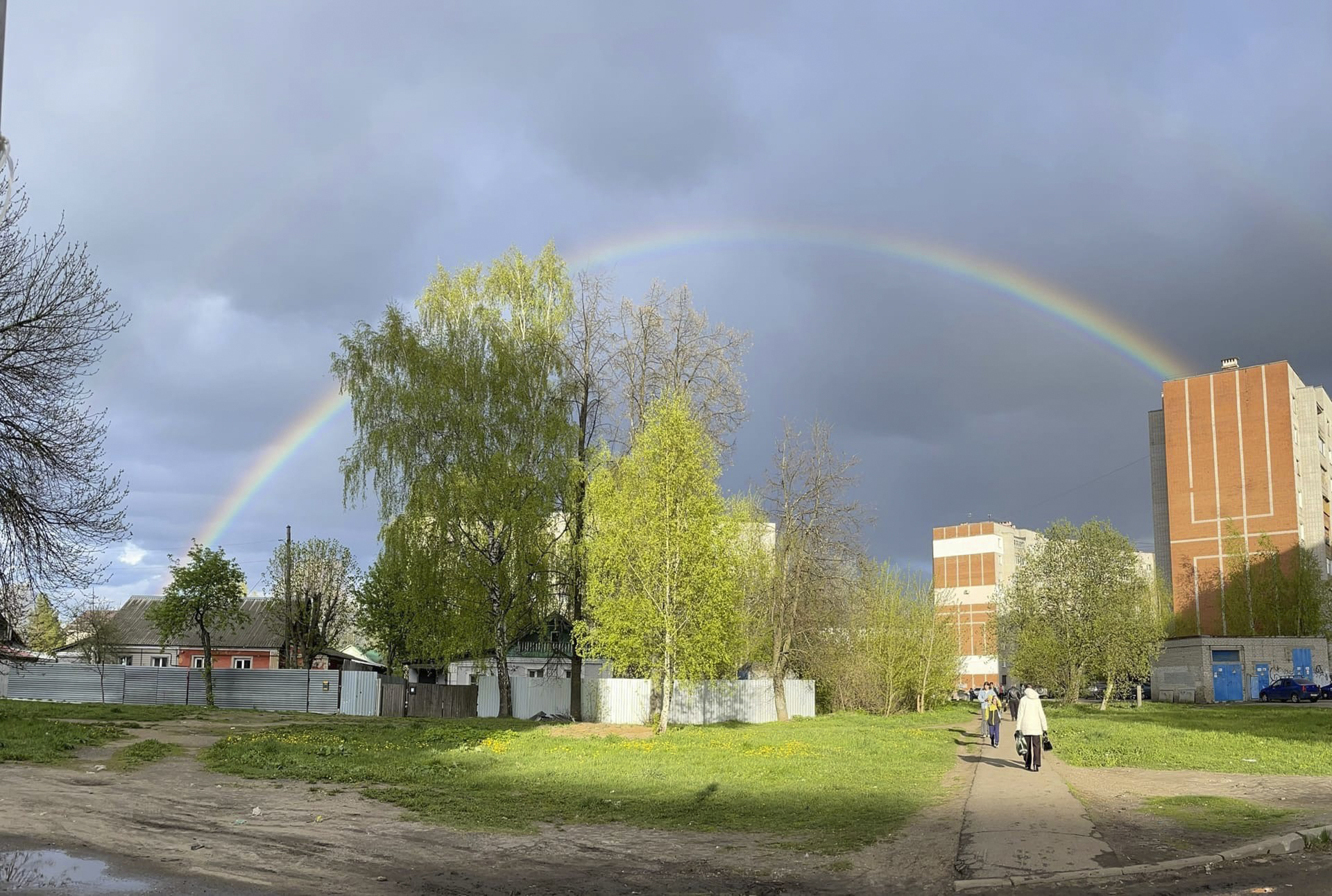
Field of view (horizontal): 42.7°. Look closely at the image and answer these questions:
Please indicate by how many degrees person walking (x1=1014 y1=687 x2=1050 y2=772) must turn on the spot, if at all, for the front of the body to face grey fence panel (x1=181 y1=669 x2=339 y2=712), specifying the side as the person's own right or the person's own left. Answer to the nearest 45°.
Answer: approximately 45° to the person's own left

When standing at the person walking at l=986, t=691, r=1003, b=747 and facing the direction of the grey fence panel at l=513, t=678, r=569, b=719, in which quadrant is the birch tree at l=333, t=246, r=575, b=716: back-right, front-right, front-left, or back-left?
front-left

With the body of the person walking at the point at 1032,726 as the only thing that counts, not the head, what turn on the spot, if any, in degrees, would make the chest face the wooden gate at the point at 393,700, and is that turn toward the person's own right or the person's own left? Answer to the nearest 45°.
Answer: approximately 45° to the person's own left

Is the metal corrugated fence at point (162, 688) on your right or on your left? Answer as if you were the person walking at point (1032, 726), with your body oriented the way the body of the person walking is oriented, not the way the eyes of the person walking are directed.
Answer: on your left

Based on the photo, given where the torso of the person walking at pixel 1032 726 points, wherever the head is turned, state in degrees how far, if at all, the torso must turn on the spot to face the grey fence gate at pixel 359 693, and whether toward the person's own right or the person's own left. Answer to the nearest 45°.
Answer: approximately 45° to the person's own left

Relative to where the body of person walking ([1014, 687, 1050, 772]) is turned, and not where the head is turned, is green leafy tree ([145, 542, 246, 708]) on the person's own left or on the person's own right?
on the person's own left

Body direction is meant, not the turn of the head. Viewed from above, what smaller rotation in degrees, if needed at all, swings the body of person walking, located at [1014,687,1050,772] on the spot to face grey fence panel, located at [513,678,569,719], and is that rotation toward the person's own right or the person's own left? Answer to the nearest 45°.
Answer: approximately 45° to the person's own left

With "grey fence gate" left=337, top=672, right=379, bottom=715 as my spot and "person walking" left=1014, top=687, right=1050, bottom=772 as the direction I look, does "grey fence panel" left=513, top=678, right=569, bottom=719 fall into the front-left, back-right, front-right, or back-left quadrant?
front-left

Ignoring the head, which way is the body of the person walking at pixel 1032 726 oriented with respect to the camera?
away from the camera

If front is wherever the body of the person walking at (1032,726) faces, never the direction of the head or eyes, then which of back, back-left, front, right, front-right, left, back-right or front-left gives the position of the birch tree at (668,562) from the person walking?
front-left
